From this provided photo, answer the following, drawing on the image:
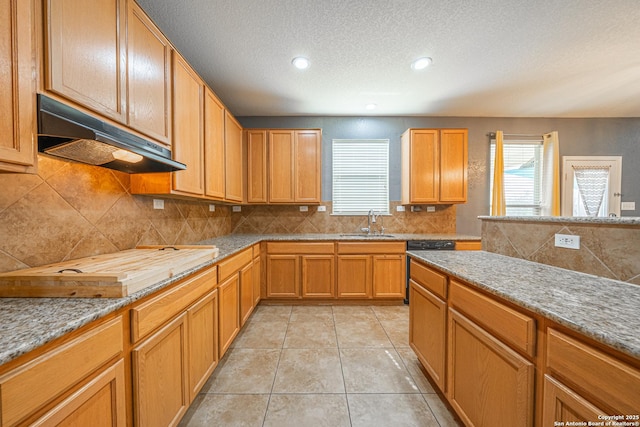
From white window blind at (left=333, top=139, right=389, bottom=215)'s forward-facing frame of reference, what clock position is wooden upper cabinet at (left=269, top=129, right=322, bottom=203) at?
The wooden upper cabinet is roughly at 2 o'clock from the white window blind.

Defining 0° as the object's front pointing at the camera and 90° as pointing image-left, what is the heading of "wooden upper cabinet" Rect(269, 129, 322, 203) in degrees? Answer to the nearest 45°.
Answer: approximately 0°

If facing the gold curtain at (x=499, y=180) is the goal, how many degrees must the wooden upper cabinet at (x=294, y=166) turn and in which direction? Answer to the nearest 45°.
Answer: approximately 90° to its left

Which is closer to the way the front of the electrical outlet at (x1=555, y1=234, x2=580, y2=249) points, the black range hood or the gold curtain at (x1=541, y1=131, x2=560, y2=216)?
the black range hood

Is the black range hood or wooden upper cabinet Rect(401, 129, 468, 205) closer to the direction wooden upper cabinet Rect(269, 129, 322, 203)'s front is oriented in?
the black range hood
